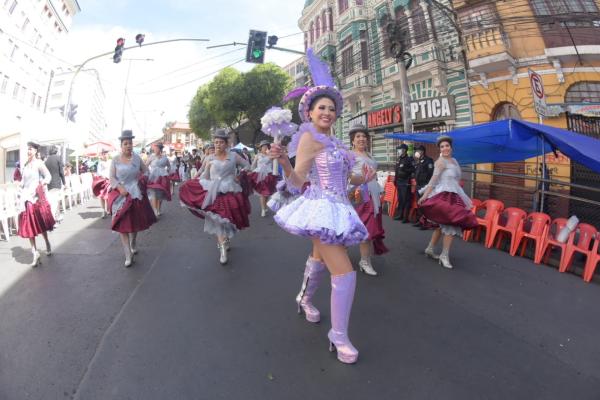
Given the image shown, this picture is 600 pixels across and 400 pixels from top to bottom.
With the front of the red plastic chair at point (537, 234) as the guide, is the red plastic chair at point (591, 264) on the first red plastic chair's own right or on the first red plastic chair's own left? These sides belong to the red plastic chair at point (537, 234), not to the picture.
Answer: on the first red plastic chair's own left

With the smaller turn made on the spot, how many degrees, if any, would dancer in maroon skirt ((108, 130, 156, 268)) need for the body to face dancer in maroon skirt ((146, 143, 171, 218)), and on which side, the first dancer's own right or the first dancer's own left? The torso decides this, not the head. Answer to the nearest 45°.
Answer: approximately 180°

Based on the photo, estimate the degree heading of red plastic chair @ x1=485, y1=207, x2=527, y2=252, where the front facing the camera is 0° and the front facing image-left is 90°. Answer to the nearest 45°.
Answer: approximately 45°

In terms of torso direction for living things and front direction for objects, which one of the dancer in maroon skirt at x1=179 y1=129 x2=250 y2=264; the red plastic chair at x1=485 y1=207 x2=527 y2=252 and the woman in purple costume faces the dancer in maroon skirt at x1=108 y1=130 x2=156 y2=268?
the red plastic chair

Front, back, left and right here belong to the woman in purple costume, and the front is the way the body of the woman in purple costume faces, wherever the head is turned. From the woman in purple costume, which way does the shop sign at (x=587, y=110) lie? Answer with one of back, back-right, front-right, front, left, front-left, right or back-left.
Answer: left

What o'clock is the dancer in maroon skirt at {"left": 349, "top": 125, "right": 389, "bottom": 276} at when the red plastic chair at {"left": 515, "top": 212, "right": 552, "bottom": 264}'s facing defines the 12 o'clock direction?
The dancer in maroon skirt is roughly at 12 o'clock from the red plastic chair.

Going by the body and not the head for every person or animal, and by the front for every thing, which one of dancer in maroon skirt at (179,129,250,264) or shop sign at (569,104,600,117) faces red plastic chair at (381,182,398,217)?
the shop sign

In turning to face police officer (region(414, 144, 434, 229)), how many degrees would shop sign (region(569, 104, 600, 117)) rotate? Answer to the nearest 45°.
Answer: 0° — it already faces them

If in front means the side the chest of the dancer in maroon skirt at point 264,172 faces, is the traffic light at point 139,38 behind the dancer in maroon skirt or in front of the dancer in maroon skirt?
behind

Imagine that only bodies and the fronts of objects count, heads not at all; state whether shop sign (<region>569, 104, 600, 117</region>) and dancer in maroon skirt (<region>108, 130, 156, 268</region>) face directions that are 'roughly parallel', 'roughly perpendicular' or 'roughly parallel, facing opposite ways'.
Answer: roughly perpendicular

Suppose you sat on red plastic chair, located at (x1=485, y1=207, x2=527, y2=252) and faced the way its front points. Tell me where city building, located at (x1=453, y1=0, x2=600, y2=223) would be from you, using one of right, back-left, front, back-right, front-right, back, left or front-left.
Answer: back-right

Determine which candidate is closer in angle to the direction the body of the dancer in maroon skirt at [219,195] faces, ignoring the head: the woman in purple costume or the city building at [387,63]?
the woman in purple costume

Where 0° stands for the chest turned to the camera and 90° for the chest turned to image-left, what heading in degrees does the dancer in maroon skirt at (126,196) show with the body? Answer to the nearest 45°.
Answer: approximately 0°

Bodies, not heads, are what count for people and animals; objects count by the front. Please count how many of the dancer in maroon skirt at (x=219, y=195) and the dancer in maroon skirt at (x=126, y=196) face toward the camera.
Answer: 2
